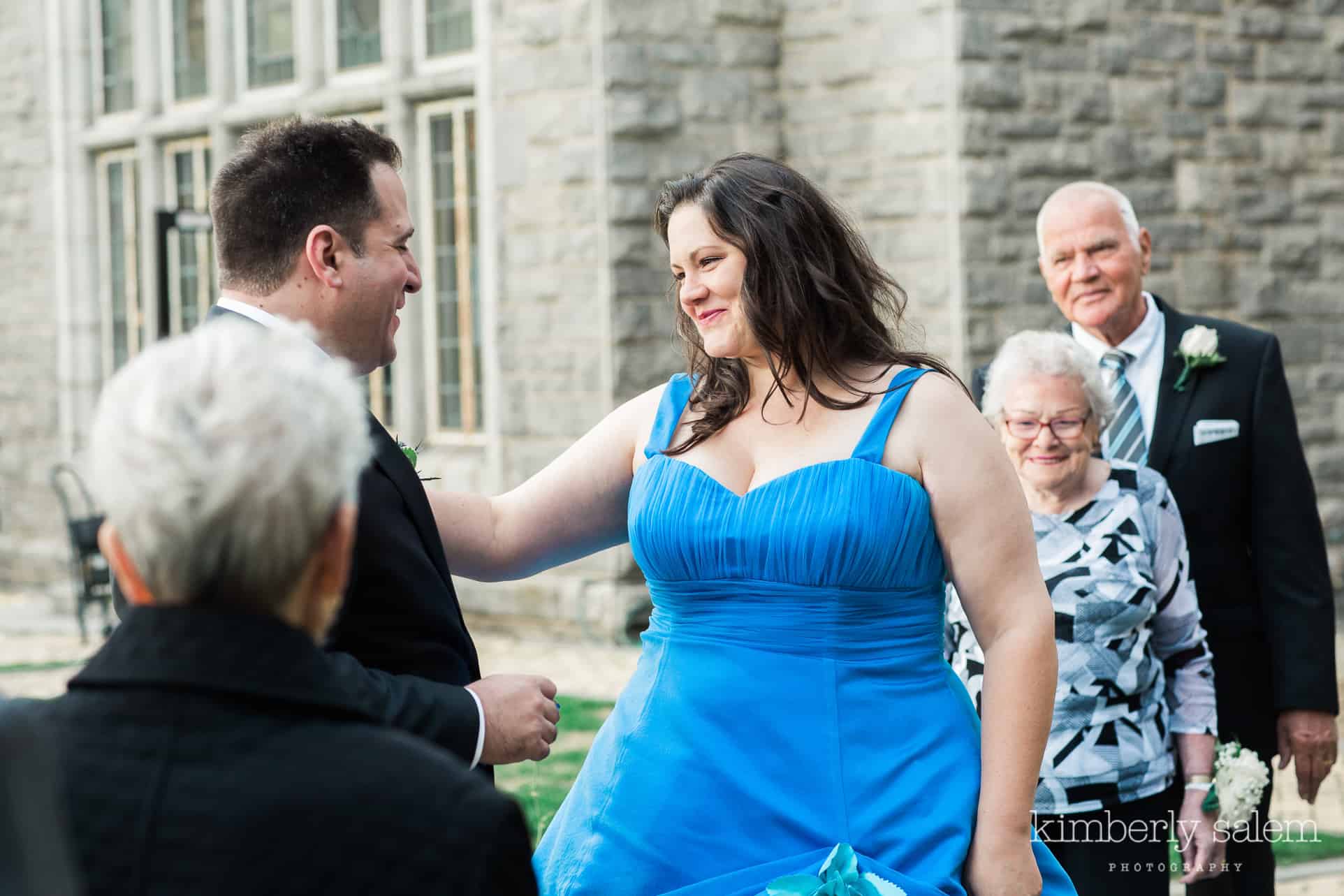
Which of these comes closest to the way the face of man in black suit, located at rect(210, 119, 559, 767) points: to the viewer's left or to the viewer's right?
to the viewer's right

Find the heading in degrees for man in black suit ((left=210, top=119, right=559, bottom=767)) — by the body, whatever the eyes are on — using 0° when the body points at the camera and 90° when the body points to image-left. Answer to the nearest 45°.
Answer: approximately 270°

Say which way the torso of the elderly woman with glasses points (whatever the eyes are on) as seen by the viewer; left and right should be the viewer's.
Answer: facing the viewer

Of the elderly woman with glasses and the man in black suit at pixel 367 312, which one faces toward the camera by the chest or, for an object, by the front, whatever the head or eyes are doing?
the elderly woman with glasses

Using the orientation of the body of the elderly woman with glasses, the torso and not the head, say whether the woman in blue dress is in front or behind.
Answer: in front

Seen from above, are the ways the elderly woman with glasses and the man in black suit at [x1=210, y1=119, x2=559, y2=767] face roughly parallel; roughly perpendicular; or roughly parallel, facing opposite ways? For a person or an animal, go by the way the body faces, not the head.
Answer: roughly perpendicular

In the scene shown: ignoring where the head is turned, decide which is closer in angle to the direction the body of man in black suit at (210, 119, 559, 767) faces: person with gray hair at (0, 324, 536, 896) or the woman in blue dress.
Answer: the woman in blue dress

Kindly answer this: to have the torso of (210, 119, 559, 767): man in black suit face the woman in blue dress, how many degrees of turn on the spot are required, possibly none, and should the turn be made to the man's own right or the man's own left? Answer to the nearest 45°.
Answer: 0° — they already face them

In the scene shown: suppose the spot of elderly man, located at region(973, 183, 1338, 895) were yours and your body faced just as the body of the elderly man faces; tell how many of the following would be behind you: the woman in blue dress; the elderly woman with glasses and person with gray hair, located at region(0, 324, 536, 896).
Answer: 0

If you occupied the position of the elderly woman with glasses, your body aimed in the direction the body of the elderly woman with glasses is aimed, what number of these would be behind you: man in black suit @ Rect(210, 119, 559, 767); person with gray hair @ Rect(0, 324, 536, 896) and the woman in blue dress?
0

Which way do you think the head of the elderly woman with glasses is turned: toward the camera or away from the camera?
toward the camera

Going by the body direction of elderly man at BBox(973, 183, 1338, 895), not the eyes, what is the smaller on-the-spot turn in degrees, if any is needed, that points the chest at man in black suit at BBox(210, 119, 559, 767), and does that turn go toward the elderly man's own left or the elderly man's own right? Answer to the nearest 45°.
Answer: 0° — they already face them

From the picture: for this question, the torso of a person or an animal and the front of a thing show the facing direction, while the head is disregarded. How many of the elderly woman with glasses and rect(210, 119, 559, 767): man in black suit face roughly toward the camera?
1

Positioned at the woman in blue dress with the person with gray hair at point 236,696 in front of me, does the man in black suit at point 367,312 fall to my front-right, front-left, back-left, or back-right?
front-right

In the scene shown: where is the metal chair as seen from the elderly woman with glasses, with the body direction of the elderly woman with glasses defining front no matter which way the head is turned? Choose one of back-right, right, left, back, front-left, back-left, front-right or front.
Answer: back-right

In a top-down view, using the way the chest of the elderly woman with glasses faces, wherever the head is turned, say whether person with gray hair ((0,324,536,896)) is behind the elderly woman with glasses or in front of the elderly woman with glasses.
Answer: in front

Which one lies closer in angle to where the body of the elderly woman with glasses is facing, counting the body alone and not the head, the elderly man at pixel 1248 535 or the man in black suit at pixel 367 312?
the man in black suit
